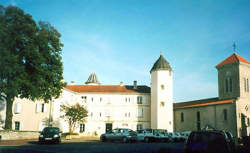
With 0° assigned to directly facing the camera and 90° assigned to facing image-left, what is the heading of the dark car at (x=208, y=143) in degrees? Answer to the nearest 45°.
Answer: approximately 180°

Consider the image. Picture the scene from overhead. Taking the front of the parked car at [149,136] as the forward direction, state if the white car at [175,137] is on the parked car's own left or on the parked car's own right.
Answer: on the parked car's own left

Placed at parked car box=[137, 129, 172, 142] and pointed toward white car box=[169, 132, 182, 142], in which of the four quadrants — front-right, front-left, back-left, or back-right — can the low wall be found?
back-left

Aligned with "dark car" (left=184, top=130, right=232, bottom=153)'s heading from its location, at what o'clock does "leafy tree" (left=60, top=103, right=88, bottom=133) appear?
The leafy tree is roughly at 11 o'clock from the dark car.

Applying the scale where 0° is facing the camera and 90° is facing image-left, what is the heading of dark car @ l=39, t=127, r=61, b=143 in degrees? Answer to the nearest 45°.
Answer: approximately 0°

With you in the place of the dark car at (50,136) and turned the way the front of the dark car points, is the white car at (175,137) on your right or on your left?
on your left

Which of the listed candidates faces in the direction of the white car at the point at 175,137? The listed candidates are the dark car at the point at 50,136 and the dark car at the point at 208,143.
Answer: the dark car at the point at 208,143
